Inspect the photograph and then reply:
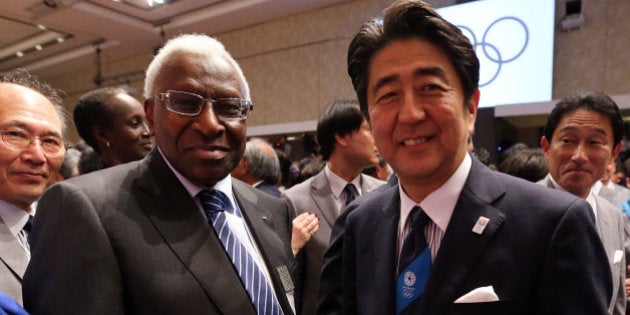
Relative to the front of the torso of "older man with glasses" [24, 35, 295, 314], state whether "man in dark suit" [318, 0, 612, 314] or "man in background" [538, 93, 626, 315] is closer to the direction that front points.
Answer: the man in dark suit

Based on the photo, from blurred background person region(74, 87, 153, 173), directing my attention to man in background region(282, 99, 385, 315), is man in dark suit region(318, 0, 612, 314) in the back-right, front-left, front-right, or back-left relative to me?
front-right

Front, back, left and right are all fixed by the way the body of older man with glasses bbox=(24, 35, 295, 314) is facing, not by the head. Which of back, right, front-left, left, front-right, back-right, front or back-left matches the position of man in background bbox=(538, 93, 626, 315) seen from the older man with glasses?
front-left

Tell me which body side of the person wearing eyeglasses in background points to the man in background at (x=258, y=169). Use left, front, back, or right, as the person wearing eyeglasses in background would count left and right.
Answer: left

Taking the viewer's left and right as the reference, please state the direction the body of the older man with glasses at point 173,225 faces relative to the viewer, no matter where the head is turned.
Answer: facing the viewer and to the right of the viewer

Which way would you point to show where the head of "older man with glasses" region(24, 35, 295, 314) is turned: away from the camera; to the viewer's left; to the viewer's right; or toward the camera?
toward the camera

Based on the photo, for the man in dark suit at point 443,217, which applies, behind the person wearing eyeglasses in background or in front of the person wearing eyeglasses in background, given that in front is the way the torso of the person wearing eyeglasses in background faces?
in front

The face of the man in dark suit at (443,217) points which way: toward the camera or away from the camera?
toward the camera

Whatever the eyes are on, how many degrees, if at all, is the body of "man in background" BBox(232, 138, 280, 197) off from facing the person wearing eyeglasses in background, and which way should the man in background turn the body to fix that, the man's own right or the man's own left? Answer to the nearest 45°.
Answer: approximately 90° to the man's own left
